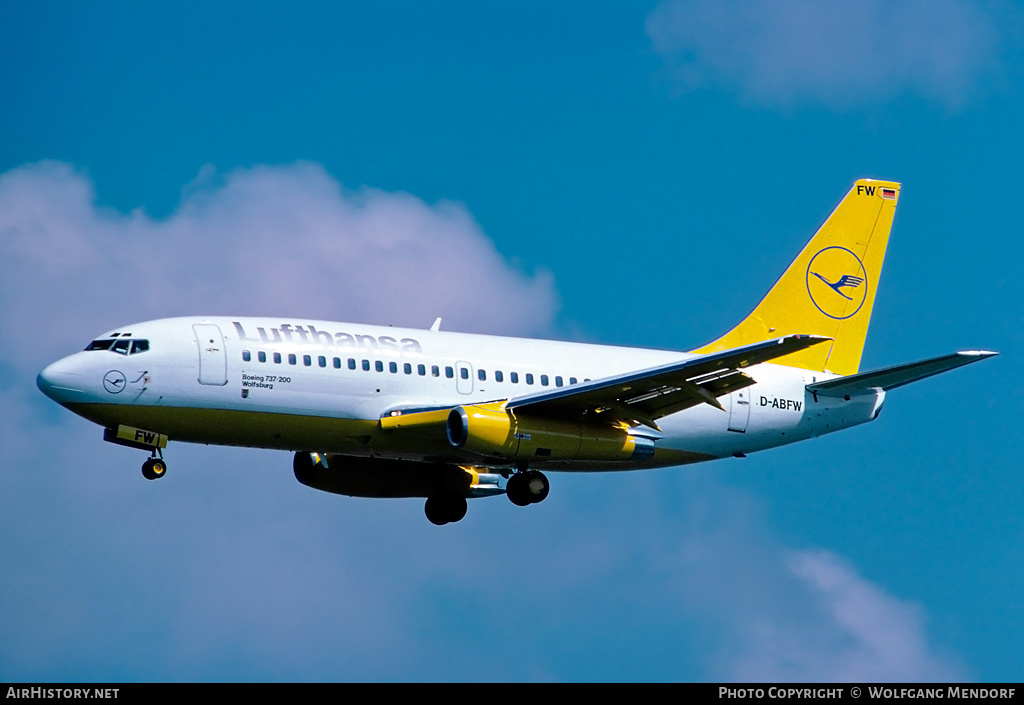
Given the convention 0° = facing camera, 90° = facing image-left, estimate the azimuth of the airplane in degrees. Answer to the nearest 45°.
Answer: approximately 45°
